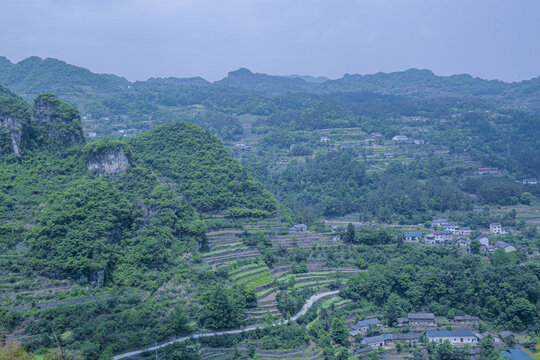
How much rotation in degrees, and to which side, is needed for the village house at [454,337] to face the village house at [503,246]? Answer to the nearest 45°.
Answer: approximately 180°

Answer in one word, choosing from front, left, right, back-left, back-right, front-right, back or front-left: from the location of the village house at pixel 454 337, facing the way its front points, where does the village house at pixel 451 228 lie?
back

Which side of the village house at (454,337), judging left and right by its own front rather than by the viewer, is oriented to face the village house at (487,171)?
back

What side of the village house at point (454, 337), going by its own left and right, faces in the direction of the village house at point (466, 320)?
back

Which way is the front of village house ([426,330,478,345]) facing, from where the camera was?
facing the viewer

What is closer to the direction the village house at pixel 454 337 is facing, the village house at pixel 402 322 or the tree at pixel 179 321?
the tree

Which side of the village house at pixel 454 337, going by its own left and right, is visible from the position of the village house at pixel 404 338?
right

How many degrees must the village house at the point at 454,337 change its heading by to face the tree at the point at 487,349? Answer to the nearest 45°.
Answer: approximately 45° to its left

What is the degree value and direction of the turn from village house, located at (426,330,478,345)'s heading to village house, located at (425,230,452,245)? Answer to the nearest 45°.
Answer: approximately 180°

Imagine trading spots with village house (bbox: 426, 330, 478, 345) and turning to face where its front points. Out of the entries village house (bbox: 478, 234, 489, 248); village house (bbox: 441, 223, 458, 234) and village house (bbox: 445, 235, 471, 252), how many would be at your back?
3

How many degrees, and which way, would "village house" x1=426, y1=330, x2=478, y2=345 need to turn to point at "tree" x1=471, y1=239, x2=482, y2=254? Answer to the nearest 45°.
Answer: approximately 180°

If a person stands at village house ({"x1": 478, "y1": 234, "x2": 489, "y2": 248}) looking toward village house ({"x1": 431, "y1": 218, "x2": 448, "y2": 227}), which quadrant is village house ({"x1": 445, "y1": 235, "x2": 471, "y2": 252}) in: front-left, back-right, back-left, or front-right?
front-left

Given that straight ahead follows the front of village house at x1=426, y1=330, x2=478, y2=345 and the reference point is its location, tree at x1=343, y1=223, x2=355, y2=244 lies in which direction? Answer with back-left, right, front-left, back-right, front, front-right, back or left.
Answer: back-right

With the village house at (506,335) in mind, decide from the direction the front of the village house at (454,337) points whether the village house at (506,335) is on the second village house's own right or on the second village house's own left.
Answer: on the second village house's own left
